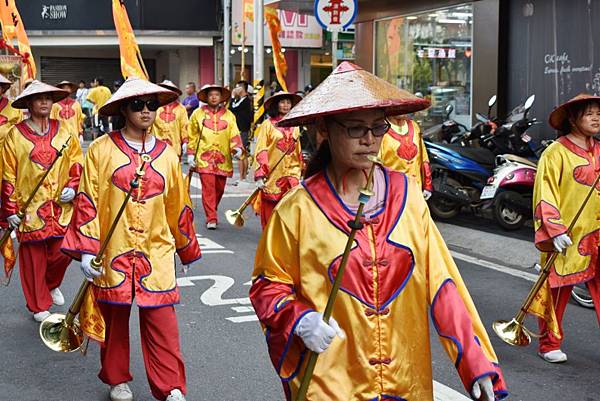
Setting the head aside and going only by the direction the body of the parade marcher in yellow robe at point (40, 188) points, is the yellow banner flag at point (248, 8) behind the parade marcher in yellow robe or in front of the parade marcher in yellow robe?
behind

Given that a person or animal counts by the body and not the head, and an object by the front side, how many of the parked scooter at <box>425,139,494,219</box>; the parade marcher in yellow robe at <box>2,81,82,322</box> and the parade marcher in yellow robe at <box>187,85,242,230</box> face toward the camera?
2

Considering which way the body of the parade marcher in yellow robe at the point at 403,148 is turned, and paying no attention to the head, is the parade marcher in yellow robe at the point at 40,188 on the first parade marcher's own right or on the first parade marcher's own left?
on the first parade marcher's own right

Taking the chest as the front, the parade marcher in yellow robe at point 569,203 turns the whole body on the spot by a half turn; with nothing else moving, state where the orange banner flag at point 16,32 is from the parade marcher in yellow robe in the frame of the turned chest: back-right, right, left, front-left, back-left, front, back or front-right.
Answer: front

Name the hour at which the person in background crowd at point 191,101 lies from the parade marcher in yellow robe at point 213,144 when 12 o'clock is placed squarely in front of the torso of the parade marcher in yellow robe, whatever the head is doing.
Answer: The person in background crowd is roughly at 6 o'clock from the parade marcher in yellow robe.
